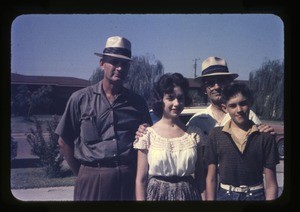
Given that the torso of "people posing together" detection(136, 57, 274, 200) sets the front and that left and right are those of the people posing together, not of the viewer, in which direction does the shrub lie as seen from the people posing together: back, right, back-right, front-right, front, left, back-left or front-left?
right

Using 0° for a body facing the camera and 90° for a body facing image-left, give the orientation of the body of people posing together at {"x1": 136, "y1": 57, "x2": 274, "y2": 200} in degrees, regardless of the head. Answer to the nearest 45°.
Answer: approximately 0°

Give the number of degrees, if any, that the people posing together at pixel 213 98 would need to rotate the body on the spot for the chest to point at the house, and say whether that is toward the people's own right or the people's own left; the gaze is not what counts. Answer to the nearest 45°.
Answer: approximately 90° to the people's own right

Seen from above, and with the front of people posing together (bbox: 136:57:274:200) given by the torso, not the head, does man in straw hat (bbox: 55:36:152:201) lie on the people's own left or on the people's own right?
on the people's own right

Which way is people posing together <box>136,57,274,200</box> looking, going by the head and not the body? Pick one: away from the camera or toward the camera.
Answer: toward the camera
